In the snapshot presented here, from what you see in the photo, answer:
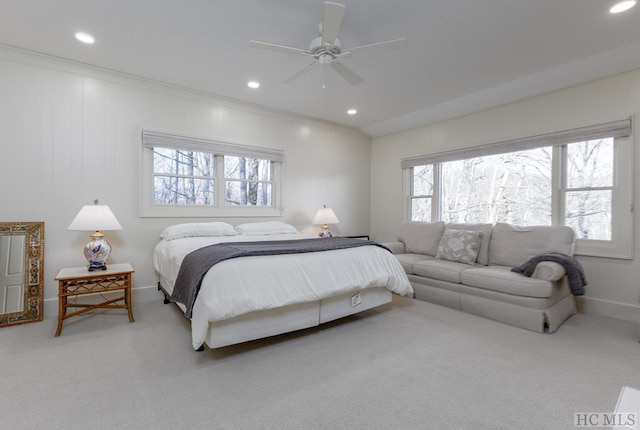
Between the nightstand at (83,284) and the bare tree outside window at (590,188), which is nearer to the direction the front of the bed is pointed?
the bare tree outside window

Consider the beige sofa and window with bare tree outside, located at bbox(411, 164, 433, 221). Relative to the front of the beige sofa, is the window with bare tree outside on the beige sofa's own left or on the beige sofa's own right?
on the beige sofa's own right

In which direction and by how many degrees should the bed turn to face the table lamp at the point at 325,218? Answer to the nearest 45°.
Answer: approximately 135° to its left

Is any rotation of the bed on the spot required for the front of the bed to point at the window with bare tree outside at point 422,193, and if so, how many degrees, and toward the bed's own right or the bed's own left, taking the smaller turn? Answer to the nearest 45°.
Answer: approximately 90° to the bed's own left

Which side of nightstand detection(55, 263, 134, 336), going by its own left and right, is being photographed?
front

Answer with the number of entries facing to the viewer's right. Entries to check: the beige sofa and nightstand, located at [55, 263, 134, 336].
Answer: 0

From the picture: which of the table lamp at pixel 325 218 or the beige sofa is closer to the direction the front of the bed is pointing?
the beige sofa

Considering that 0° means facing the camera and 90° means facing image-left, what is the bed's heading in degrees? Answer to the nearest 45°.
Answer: approximately 315°

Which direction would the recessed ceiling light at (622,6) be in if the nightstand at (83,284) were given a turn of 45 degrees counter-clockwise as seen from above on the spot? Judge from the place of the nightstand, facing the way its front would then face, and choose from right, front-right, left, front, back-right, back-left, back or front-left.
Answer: front

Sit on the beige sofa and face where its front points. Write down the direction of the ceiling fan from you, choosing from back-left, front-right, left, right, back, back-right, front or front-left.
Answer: front

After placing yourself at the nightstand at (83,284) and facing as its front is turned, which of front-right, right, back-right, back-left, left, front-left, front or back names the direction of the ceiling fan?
front-left

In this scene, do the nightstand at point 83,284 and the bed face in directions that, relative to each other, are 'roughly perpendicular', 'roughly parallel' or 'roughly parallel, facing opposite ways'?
roughly parallel

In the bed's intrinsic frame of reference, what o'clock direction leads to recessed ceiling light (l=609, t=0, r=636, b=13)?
The recessed ceiling light is roughly at 11 o'clock from the bed.

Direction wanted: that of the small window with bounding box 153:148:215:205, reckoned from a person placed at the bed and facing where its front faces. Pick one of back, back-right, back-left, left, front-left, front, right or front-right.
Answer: back

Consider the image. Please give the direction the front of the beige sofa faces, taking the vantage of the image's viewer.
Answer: facing the viewer and to the left of the viewer

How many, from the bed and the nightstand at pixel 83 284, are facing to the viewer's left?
0

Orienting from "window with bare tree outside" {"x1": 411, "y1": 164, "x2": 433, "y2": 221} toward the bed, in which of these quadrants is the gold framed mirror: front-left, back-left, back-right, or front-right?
front-right

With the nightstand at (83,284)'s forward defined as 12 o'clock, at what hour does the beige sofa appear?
The beige sofa is roughly at 10 o'clock from the nightstand.

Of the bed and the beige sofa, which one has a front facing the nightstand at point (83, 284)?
the beige sofa
